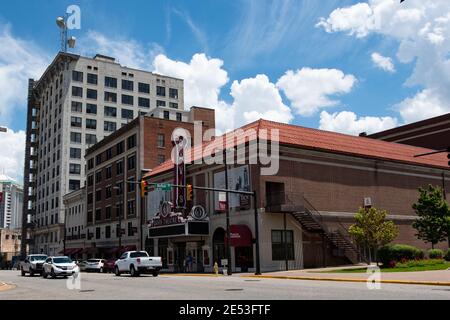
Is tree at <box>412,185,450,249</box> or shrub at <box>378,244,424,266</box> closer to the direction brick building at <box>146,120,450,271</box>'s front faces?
the shrub

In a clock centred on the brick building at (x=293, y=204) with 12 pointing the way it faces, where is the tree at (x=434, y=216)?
The tree is roughly at 8 o'clock from the brick building.

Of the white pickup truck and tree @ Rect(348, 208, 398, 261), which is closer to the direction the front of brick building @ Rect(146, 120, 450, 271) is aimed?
the white pickup truck

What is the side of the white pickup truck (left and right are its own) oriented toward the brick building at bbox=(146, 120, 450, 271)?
right

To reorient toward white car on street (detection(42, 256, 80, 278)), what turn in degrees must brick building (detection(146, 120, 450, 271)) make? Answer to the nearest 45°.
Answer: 0° — it already faces it

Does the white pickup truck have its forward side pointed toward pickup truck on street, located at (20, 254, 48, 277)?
yes

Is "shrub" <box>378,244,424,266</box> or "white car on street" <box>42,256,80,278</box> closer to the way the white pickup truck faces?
the white car on street

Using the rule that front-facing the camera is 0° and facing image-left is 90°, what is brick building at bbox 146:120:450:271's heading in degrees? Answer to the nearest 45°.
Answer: approximately 45°

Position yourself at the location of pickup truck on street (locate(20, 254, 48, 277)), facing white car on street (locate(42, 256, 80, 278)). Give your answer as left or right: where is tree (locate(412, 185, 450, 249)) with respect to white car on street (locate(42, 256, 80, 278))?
left

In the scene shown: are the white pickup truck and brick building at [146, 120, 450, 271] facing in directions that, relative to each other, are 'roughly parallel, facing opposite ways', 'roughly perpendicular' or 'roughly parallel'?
roughly perpendicular

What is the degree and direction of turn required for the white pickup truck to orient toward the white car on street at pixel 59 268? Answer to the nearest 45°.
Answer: approximately 45° to its left

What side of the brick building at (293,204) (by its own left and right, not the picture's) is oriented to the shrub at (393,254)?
left

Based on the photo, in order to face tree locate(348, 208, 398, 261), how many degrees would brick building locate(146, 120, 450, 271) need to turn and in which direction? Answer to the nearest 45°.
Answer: approximately 90° to its left

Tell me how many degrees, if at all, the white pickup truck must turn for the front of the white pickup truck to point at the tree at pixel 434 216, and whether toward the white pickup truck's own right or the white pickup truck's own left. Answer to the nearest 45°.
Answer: approximately 135° to the white pickup truck's own right
